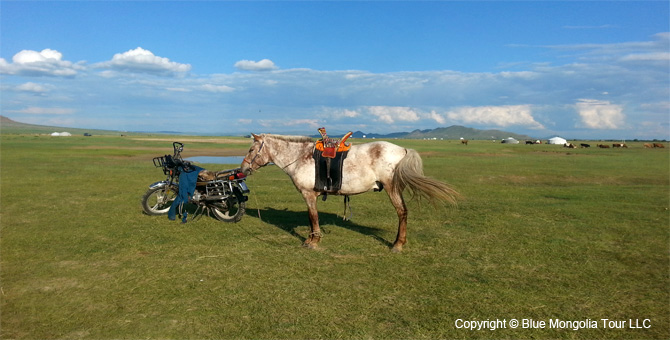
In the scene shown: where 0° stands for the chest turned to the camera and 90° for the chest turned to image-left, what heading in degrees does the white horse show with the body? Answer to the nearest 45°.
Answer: approximately 90°
